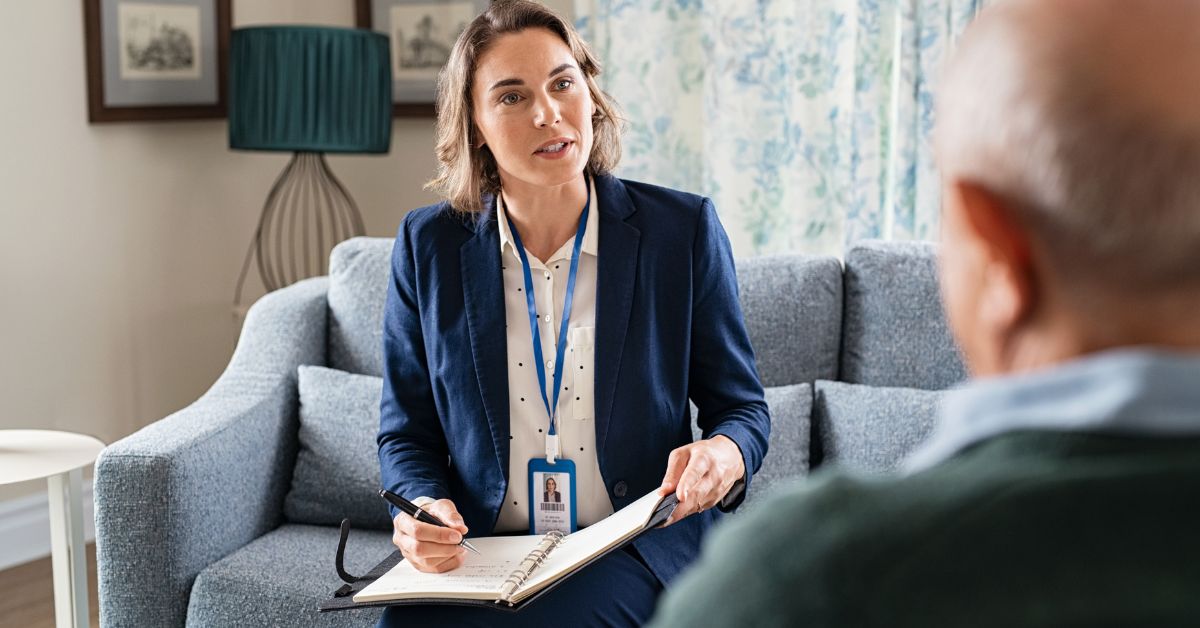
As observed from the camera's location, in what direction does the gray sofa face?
facing the viewer

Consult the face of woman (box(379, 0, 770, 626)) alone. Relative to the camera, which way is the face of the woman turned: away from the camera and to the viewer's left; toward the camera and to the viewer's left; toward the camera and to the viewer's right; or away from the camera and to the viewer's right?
toward the camera and to the viewer's right

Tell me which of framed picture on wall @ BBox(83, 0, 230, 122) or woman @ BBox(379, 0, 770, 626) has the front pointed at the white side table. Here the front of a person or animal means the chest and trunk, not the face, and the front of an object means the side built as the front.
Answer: the framed picture on wall

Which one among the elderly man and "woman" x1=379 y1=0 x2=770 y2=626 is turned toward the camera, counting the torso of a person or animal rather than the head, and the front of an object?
the woman

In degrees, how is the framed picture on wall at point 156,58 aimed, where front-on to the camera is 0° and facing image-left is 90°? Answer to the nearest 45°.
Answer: approximately 0°

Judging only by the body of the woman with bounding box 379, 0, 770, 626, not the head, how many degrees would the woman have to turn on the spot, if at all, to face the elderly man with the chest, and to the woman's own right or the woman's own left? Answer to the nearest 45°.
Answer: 0° — they already face them

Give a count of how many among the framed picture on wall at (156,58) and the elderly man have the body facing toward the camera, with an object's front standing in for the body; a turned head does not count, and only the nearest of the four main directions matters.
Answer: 1

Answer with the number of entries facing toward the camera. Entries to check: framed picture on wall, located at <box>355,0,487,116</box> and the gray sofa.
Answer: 2

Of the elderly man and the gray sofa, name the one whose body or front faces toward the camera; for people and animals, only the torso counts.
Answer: the gray sofa

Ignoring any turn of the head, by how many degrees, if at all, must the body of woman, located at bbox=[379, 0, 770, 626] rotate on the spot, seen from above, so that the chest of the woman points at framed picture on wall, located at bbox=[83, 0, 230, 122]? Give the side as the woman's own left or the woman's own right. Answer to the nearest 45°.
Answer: approximately 135° to the woman's own right

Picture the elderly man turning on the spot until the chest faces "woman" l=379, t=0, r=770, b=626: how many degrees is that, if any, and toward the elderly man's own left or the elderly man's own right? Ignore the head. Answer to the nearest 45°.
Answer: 0° — they already face them

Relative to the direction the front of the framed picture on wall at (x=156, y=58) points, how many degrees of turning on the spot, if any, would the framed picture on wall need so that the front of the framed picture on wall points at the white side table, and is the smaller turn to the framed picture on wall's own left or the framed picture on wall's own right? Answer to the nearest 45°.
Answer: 0° — it already faces it

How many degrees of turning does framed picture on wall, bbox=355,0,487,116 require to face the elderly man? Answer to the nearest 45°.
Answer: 0° — it already faces them

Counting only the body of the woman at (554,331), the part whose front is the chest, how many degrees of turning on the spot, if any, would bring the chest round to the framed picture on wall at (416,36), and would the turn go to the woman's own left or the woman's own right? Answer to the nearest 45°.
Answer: approximately 180°

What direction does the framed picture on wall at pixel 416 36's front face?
toward the camera

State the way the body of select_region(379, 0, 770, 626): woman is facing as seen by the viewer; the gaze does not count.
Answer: toward the camera

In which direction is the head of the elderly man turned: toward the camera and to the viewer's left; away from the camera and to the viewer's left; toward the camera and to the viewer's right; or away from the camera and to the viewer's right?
away from the camera and to the viewer's left

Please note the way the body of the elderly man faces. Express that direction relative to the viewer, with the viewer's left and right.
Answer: facing away from the viewer and to the left of the viewer

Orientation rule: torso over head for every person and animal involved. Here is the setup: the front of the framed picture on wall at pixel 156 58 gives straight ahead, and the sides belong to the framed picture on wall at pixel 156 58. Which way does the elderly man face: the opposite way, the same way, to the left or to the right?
the opposite way
